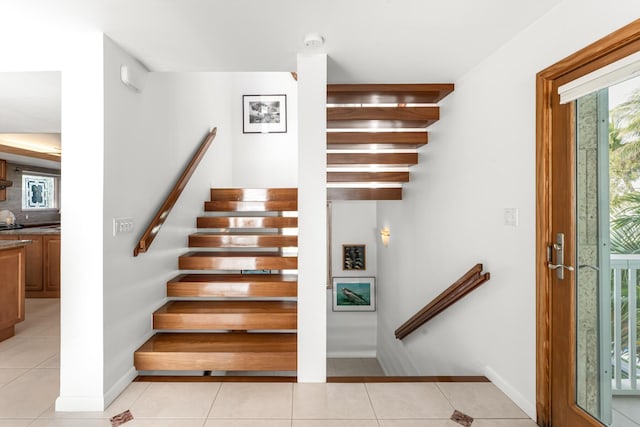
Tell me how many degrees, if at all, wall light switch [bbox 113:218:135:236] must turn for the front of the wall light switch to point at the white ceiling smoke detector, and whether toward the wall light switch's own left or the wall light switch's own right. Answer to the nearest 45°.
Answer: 0° — it already faces it

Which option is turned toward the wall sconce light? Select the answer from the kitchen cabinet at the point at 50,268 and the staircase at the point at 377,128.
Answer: the staircase

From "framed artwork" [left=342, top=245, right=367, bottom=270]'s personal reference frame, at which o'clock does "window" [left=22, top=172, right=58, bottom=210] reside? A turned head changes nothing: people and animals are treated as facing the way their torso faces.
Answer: The window is roughly at 3 o'clock from the framed artwork.

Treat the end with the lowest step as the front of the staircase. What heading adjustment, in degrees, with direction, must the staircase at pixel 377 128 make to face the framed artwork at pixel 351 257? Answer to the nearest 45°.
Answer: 0° — it already faces it

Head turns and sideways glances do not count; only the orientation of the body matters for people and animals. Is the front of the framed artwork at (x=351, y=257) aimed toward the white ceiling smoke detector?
yes

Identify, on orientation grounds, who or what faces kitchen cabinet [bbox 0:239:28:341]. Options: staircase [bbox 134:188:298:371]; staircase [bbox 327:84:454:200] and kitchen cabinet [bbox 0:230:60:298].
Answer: kitchen cabinet [bbox 0:230:60:298]

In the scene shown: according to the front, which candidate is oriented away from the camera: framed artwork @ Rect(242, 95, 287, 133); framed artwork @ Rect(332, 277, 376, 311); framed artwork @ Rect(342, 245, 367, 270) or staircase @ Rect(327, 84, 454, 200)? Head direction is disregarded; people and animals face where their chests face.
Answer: the staircase

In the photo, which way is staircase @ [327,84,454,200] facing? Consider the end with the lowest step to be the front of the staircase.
away from the camera

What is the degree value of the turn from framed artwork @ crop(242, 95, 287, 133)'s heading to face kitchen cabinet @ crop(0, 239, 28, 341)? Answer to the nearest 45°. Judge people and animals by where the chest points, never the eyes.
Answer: approximately 45° to its right
